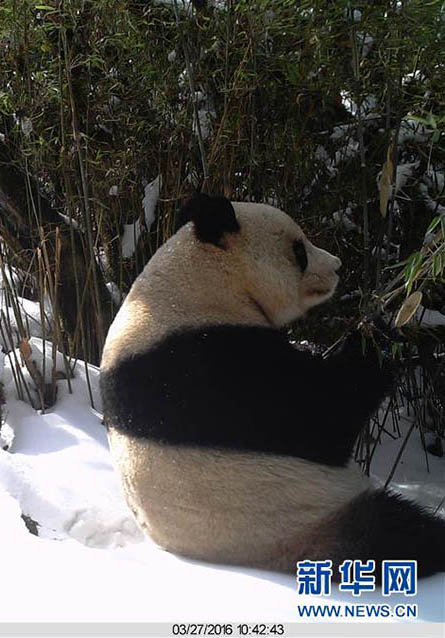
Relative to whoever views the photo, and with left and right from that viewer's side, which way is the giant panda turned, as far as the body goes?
facing to the right of the viewer
